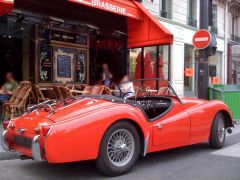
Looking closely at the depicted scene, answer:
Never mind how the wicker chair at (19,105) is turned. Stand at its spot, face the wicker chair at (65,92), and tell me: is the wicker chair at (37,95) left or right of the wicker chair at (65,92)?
left

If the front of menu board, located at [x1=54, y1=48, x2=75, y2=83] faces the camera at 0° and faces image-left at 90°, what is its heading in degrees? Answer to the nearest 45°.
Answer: approximately 0°

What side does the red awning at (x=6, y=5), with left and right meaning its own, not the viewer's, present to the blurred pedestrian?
left

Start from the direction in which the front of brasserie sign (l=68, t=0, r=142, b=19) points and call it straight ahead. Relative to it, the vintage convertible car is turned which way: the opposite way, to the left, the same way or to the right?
to the left

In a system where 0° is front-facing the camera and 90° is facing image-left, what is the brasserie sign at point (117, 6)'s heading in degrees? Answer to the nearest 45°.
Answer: approximately 315°

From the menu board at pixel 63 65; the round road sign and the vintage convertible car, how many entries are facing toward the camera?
2

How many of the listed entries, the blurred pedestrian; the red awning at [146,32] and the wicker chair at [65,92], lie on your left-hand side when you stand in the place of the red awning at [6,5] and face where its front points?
3

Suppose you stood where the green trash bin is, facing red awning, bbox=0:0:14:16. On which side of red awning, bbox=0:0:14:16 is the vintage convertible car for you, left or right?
left

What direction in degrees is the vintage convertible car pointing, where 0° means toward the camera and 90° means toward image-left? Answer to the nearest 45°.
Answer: approximately 225°
